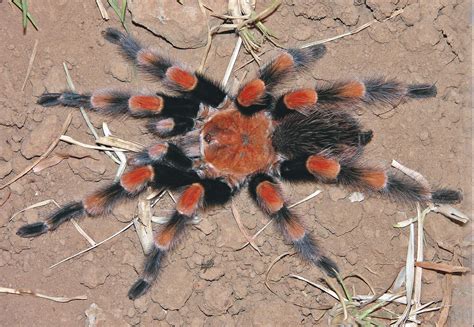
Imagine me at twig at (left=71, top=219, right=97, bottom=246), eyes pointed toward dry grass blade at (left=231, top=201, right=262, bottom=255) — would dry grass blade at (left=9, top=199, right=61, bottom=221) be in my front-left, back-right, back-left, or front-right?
back-left

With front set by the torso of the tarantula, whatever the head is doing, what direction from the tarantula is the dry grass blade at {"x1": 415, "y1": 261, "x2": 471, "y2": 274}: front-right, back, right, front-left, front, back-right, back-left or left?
back

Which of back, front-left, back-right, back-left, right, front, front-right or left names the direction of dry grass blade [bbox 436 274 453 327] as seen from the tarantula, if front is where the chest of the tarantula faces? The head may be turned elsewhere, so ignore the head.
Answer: back

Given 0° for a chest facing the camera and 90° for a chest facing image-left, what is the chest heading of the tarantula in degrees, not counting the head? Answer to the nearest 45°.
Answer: approximately 90°

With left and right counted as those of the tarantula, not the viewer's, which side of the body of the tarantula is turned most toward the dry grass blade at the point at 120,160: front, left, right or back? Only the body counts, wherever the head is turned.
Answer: front

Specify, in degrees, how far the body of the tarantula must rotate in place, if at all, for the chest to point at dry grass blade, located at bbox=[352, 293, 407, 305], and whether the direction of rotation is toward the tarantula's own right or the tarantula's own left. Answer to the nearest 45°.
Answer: approximately 180°

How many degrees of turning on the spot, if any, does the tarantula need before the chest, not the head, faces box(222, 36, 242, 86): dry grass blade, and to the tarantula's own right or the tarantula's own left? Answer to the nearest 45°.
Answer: approximately 45° to the tarantula's own right

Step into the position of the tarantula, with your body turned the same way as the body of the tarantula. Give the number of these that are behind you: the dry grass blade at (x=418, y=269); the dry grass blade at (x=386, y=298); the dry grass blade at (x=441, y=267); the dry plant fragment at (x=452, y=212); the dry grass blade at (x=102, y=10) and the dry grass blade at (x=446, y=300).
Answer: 5

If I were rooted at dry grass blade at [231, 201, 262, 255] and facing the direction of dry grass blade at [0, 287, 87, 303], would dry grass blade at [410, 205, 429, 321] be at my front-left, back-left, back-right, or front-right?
back-left

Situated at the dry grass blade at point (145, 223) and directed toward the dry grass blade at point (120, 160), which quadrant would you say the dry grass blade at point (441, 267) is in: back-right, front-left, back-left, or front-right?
back-right

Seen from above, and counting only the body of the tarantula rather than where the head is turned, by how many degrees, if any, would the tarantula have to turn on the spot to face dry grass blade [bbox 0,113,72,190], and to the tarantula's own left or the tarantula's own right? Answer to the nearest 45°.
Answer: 0° — it already faces it

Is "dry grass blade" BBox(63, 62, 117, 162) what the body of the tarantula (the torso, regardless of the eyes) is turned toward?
yes

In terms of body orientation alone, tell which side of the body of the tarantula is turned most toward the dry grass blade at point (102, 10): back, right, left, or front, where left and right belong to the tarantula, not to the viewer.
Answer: front

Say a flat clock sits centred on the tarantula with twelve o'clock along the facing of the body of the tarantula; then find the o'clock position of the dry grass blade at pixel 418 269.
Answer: The dry grass blade is roughly at 6 o'clock from the tarantula.

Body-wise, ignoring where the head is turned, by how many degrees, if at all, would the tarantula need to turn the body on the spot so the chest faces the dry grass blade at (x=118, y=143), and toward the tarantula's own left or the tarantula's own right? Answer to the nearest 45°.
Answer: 0° — it already faces it
